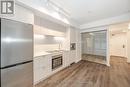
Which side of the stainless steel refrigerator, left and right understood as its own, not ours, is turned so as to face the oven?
left

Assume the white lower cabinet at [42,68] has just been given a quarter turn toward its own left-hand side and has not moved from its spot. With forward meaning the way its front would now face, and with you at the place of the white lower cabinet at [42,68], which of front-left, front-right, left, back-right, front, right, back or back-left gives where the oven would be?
front

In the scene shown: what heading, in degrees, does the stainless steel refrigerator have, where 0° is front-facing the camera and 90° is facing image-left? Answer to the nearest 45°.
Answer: approximately 315°

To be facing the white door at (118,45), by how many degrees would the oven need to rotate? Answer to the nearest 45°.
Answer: approximately 90° to its left

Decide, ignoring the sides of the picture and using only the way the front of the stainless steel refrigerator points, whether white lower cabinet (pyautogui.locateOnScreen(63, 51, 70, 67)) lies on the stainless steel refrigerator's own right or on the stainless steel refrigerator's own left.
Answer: on the stainless steel refrigerator's own left

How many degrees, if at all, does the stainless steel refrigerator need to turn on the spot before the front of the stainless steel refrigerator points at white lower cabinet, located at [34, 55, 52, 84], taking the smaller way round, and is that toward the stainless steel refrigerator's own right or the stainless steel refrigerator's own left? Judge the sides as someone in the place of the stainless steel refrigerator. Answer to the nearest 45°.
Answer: approximately 90° to the stainless steel refrigerator's own left

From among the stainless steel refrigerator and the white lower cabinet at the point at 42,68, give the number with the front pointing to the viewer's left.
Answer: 0

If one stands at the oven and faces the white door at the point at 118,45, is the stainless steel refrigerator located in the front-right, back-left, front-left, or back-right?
back-right

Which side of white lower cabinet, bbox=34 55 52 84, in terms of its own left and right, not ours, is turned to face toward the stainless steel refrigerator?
right

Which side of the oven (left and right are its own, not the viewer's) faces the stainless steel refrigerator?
right

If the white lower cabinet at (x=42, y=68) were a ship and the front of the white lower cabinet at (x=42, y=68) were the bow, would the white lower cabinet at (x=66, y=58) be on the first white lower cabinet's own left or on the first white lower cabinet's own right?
on the first white lower cabinet's own left
